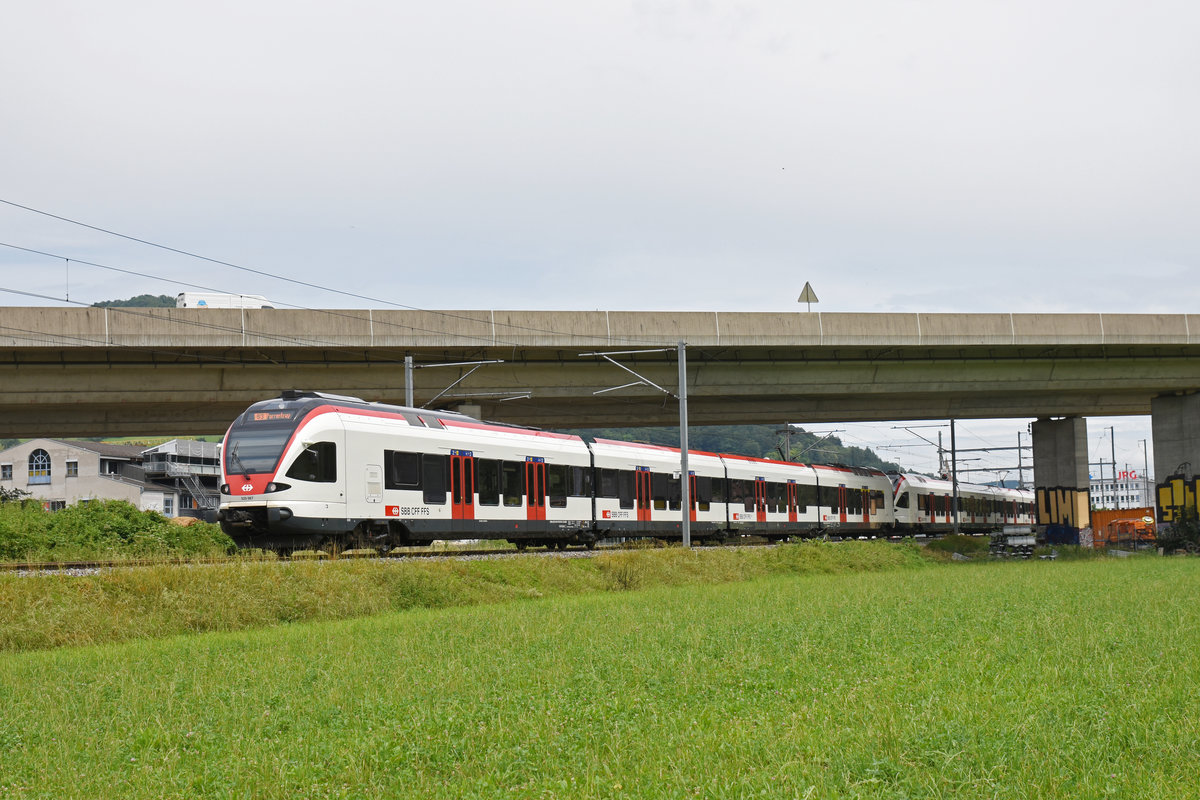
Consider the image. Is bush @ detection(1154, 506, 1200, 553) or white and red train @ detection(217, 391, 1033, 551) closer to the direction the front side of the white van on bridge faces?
the bush

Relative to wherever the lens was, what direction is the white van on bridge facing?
facing to the right of the viewer

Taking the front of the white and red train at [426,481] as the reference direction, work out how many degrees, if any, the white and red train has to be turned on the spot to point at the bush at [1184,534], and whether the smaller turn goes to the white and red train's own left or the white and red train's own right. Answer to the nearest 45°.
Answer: approximately 180°

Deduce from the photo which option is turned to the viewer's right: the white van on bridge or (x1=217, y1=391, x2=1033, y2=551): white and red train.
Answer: the white van on bridge

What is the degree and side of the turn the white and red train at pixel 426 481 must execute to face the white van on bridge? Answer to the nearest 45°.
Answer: approximately 90° to its right

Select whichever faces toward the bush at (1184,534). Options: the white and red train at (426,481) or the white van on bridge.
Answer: the white van on bridge

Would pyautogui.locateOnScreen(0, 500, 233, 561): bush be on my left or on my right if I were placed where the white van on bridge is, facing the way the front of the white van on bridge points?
on my right
